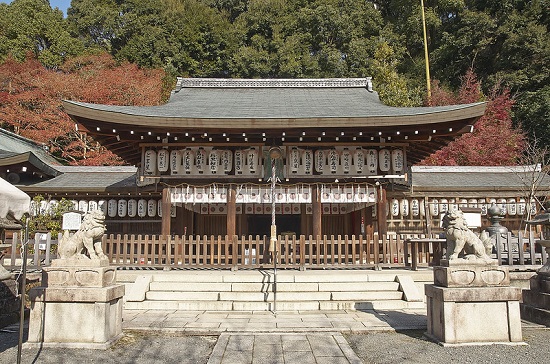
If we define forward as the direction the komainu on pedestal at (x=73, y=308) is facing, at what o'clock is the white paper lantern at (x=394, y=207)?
The white paper lantern is roughly at 11 o'clock from the komainu on pedestal.

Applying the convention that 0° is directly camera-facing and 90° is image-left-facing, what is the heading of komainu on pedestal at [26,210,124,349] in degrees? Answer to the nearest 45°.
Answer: approximately 270°

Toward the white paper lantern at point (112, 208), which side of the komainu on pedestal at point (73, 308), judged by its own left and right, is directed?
left

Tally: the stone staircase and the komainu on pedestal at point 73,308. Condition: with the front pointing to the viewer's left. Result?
0

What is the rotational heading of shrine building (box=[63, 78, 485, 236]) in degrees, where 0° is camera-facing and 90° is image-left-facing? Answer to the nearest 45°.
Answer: approximately 0°

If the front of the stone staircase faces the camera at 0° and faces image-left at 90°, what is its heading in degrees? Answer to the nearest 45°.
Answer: approximately 0°

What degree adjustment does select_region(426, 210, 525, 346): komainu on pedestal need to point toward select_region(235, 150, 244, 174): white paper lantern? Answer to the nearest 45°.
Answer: approximately 45° to its right

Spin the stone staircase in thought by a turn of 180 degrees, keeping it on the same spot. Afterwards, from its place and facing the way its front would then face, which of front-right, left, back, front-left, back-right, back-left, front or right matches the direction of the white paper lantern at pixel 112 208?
front-left

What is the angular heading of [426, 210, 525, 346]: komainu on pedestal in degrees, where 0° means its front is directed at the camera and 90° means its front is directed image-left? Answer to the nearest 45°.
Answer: approximately 90°

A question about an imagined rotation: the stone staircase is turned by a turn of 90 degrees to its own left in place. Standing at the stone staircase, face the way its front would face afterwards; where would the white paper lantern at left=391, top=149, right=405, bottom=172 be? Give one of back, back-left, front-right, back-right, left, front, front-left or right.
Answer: front-left

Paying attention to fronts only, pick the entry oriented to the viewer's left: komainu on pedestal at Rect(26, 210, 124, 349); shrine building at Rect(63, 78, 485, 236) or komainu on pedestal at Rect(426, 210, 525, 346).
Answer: komainu on pedestal at Rect(426, 210, 525, 346)

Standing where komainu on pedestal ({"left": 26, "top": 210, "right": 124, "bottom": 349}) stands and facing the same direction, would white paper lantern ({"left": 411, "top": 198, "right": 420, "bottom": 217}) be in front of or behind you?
in front
